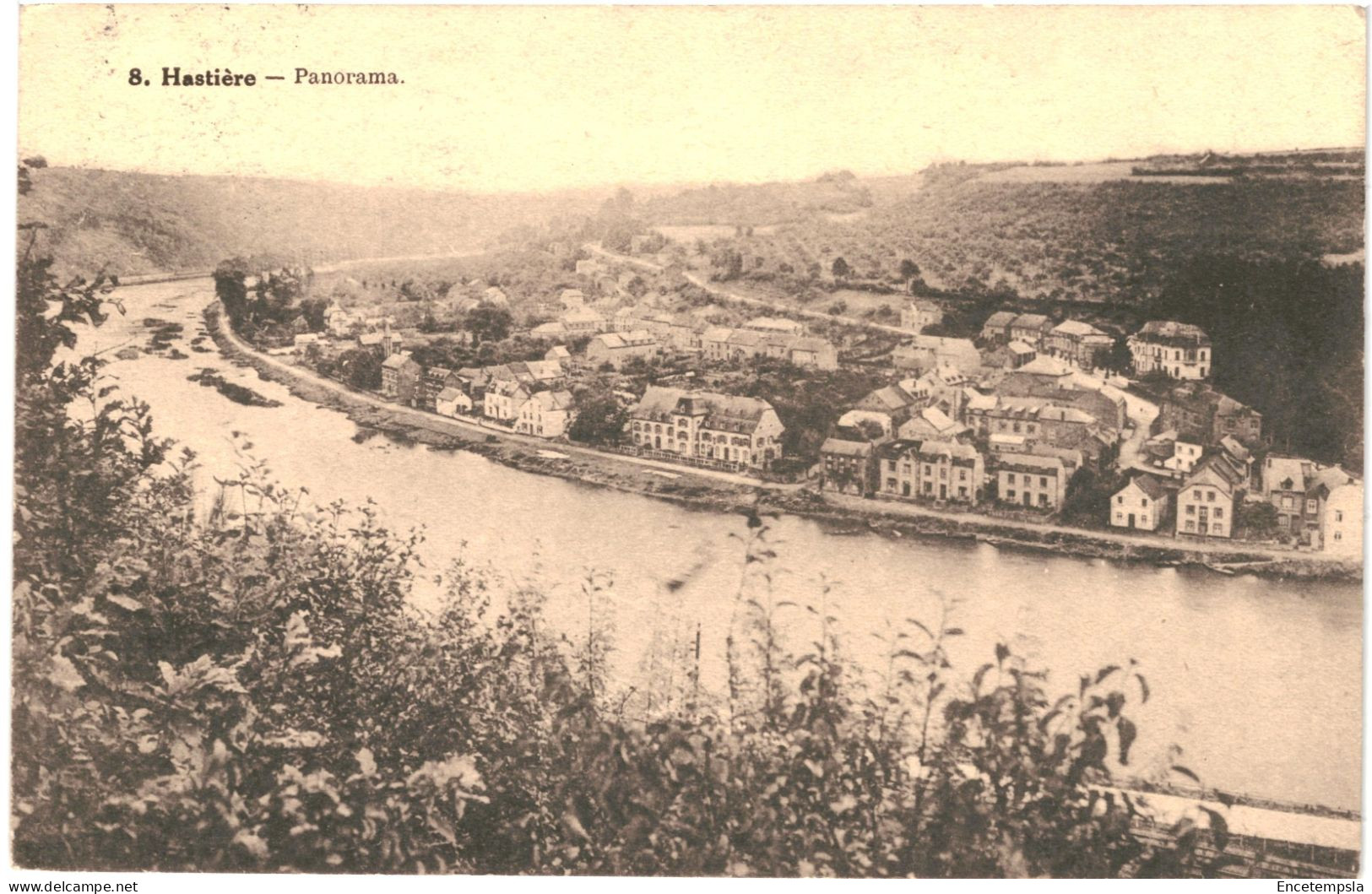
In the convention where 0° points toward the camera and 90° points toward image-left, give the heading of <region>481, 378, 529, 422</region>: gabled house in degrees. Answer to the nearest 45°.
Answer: approximately 45°

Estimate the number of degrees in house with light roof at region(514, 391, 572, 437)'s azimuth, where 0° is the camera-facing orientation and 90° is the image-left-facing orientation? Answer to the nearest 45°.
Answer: approximately 45°

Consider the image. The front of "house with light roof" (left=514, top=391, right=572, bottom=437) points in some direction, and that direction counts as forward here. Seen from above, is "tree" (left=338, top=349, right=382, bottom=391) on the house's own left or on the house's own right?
on the house's own right

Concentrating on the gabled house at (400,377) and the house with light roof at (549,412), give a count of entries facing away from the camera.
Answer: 0

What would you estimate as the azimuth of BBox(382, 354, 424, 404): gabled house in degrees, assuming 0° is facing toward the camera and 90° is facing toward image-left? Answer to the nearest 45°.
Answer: approximately 45°

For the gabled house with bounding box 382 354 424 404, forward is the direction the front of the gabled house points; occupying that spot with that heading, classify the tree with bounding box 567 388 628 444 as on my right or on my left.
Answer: on my left
